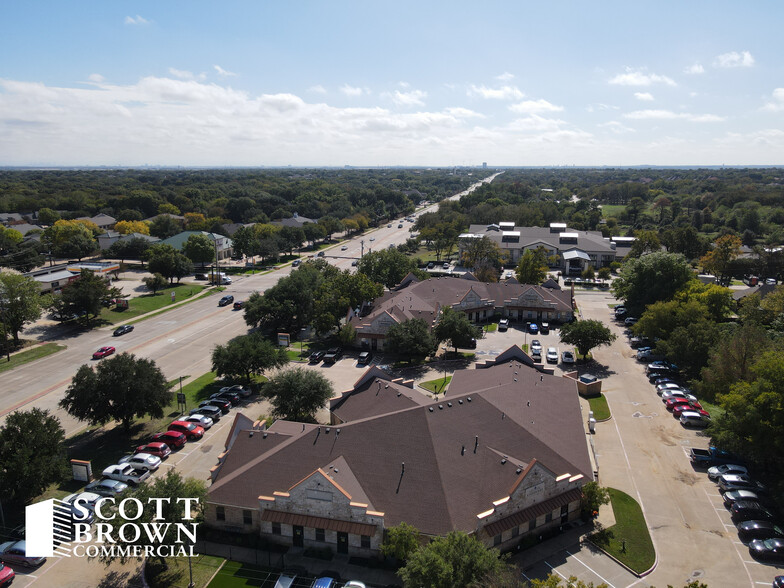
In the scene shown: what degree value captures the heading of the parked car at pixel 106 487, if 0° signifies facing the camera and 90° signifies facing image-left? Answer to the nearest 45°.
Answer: approximately 135°

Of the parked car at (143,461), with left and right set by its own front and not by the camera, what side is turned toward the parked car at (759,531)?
back

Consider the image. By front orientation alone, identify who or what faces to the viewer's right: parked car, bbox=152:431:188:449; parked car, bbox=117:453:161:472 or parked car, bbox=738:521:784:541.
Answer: parked car, bbox=738:521:784:541

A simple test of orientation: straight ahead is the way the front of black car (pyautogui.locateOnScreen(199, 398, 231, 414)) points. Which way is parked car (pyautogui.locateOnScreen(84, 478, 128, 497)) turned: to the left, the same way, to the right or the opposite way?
the same way

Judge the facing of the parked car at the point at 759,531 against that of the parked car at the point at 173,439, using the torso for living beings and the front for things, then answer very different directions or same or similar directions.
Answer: very different directions

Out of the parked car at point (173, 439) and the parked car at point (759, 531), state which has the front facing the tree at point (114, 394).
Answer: the parked car at point (173, 439)

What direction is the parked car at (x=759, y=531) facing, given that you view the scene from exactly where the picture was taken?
facing to the right of the viewer

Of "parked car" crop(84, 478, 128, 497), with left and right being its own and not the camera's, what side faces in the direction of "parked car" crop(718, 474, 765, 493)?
back

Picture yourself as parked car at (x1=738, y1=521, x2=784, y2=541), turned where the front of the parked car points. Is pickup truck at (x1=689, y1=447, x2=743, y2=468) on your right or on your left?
on your left

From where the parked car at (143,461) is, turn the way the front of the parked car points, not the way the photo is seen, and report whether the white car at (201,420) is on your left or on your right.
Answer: on your right

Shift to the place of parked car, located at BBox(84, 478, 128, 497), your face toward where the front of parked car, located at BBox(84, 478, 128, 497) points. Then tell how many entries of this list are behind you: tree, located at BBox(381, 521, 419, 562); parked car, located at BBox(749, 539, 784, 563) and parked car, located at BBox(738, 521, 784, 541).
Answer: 3

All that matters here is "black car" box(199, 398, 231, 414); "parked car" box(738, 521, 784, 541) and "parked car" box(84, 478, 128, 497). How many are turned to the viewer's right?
1

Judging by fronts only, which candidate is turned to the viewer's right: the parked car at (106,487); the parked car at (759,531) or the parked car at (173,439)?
the parked car at (759,531)

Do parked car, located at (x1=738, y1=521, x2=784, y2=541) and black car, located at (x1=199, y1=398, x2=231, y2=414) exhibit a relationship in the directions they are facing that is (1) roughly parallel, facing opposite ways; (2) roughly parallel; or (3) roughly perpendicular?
roughly parallel, facing opposite ways

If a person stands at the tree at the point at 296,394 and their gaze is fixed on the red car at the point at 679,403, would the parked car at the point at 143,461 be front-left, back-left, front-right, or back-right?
back-right

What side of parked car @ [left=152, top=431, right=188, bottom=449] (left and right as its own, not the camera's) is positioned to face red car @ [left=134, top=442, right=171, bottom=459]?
left

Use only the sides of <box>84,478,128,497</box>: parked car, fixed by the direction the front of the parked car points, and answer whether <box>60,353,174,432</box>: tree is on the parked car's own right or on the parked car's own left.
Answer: on the parked car's own right

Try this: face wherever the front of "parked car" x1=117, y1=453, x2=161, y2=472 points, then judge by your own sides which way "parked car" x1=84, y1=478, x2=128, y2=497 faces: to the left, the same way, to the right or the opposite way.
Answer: the same way

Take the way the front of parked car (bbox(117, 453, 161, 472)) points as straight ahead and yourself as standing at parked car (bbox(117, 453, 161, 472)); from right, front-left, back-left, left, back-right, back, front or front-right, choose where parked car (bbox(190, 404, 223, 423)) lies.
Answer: right

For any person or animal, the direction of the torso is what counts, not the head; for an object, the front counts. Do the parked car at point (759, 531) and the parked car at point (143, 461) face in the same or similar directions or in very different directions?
very different directions

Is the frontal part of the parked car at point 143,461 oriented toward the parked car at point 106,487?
no

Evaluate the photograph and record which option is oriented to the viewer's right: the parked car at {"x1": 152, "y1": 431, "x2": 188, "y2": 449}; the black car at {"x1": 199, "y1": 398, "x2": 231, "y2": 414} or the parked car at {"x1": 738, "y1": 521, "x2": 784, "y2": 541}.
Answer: the parked car at {"x1": 738, "y1": 521, "x2": 784, "y2": 541}
